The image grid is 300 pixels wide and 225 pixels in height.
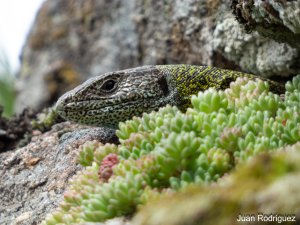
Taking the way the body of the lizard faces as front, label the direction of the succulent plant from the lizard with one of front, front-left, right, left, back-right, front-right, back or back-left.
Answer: left

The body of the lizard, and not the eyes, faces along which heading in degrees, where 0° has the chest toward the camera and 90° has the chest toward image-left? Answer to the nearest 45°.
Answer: approximately 90°
